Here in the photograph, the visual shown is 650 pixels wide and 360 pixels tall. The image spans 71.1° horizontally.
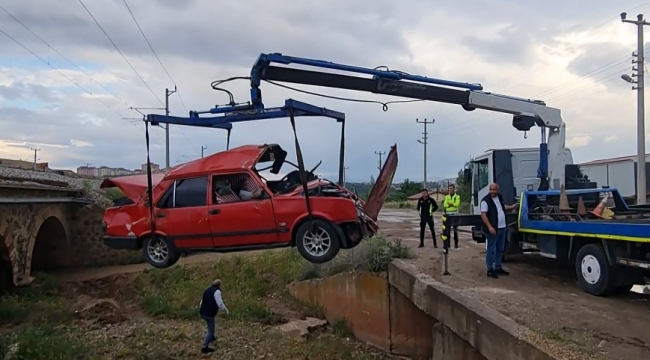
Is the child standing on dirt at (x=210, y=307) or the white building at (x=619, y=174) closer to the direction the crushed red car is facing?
the white building

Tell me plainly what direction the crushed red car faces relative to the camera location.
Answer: facing to the right of the viewer

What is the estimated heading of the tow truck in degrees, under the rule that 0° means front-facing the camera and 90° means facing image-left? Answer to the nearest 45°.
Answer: approximately 135°

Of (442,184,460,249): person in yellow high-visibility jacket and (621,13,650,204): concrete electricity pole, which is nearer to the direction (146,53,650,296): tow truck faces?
the person in yellow high-visibility jacket

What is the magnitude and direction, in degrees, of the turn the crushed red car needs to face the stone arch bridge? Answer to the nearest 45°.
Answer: approximately 135° to its left

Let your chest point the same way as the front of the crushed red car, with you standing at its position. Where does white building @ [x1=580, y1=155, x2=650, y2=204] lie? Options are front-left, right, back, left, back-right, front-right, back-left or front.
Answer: front-left

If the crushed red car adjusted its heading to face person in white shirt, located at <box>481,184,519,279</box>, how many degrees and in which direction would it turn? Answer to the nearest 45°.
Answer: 0° — it already faces them
